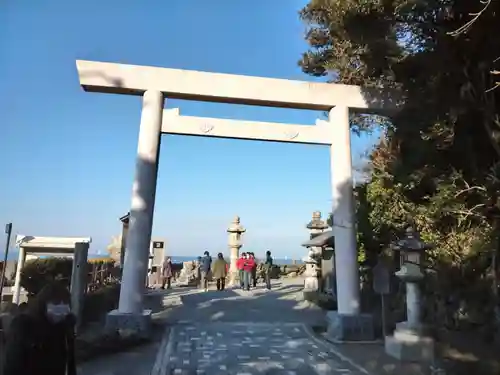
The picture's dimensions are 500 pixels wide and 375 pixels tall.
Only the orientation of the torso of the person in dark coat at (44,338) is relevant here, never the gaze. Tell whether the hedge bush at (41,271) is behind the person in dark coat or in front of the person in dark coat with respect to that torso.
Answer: behind

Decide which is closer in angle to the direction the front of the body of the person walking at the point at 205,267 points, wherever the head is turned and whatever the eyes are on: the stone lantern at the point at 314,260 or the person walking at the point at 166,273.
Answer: the person walking

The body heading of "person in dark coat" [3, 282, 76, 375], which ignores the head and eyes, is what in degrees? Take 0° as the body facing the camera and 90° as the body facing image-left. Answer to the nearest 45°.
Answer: approximately 315°
